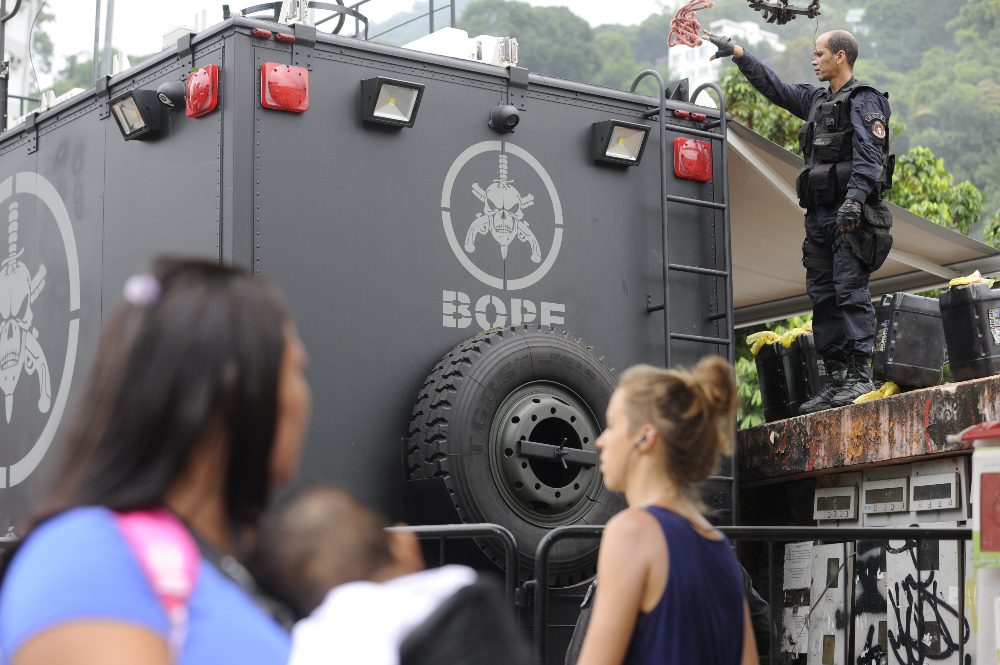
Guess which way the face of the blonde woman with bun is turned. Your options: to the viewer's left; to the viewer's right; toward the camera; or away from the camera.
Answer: to the viewer's left

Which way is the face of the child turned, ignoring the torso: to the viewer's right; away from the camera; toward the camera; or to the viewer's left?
away from the camera

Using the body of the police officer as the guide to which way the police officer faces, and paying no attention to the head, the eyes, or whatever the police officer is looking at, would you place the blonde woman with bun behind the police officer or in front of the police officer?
in front

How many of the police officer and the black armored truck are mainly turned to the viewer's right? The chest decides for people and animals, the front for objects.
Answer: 0

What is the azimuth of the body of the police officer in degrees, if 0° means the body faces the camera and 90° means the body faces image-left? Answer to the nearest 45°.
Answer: approximately 45°

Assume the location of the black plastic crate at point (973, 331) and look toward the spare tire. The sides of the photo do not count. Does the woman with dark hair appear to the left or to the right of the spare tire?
left

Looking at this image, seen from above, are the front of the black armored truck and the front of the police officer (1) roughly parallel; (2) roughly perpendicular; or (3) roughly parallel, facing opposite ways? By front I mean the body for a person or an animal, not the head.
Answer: roughly perpendicular

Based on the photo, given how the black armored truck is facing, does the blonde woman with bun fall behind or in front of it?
behind

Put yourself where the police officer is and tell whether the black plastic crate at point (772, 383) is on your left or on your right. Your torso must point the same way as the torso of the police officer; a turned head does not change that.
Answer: on your right

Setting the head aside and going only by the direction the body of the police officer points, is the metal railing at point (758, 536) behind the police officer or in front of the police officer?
in front

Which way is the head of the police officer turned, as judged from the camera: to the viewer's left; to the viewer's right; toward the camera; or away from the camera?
to the viewer's left

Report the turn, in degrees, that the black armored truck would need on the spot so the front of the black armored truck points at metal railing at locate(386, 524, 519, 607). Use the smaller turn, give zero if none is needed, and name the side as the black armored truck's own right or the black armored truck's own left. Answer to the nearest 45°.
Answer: approximately 135° to the black armored truck's own left

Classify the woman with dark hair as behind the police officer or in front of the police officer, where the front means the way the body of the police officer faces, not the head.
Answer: in front

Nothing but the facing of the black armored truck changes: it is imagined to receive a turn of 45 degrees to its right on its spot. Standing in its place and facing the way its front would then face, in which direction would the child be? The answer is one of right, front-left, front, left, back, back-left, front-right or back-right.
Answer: back

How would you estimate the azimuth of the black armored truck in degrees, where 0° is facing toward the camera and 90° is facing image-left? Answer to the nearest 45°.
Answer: approximately 135°

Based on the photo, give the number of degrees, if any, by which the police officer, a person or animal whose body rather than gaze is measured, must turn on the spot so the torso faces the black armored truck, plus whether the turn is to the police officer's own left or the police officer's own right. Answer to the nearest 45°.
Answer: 0° — they already face it
